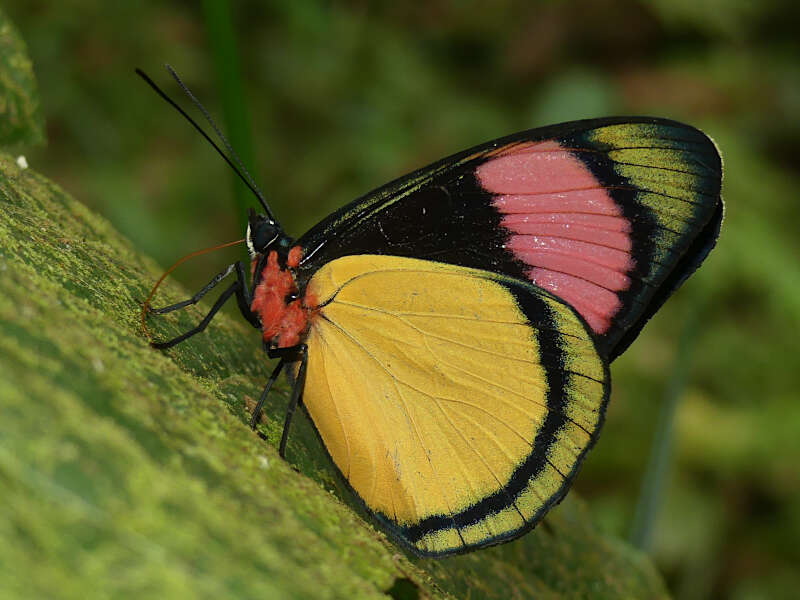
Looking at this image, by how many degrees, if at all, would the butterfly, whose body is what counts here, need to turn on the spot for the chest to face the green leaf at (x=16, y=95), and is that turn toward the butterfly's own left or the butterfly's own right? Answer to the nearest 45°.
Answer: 0° — it already faces it

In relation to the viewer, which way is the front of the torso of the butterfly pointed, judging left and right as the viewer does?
facing to the left of the viewer
